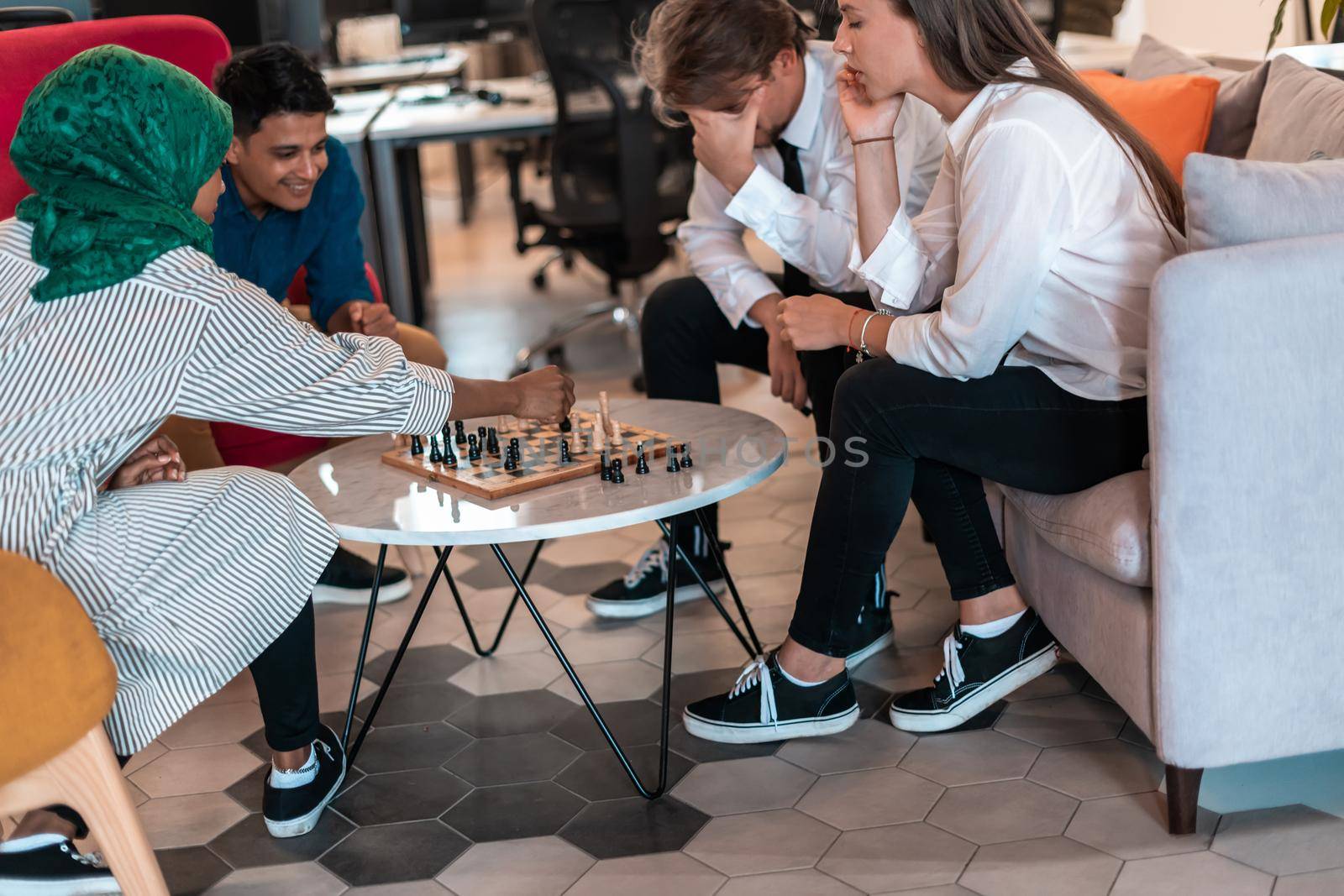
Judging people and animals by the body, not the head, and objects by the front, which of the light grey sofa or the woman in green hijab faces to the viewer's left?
the light grey sofa

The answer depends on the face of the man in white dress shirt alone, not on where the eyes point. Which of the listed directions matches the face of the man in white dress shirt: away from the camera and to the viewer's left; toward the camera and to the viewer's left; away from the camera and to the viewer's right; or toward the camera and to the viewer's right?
toward the camera and to the viewer's left

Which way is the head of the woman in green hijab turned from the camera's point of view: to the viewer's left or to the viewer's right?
to the viewer's right

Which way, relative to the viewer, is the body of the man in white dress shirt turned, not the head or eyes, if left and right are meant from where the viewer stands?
facing the viewer and to the left of the viewer

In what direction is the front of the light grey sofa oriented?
to the viewer's left

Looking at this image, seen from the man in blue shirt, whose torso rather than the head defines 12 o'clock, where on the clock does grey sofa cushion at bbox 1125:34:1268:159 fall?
The grey sofa cushion is roughly at 11 o'clock from the man in blue shirt.

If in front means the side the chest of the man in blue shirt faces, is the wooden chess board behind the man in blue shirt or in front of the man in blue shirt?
in front

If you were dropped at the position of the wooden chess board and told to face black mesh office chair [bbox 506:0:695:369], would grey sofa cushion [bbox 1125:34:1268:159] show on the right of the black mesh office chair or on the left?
right

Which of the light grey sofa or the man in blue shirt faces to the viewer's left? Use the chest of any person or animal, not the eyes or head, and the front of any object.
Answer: the light grey sofa

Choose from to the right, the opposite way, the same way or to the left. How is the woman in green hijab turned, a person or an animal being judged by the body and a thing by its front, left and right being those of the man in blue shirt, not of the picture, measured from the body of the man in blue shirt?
to the left

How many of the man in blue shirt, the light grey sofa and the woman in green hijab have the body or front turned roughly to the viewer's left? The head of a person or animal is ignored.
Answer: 1

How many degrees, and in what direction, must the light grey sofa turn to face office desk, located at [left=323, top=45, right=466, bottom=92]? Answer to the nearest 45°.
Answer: approximately 45° to its right

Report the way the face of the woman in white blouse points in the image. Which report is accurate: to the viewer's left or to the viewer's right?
to the viewer's left

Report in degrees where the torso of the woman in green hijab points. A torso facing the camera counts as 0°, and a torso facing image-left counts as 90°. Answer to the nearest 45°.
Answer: approximately 225°

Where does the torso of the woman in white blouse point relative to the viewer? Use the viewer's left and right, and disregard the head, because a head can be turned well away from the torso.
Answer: facing to the left of the viewer
